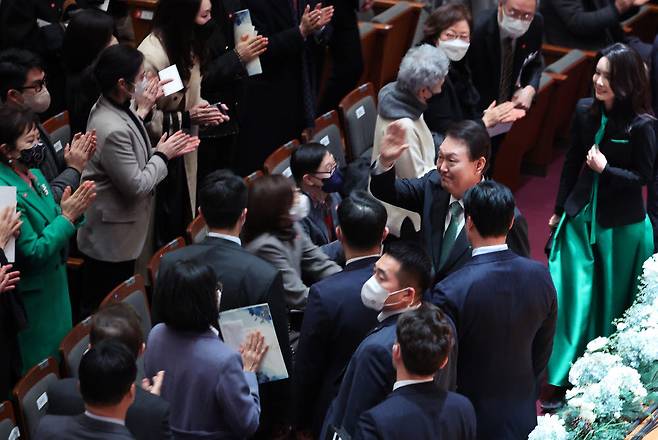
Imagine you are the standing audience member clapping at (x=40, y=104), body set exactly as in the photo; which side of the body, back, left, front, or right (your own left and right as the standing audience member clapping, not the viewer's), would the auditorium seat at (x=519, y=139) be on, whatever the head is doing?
front

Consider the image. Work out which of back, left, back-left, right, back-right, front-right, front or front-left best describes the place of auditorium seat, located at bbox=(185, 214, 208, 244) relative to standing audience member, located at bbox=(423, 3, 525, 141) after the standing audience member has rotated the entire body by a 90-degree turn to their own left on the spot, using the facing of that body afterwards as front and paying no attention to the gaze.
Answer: back

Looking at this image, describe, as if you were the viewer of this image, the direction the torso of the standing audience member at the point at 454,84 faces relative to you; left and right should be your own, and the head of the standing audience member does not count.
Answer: facing the viewer and to the right of the viewer

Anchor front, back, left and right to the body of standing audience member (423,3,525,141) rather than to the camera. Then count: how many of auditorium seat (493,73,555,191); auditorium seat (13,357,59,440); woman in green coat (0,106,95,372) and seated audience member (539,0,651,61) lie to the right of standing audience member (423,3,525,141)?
2

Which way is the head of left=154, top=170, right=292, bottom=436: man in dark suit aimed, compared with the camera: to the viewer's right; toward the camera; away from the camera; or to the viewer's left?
away from the camera

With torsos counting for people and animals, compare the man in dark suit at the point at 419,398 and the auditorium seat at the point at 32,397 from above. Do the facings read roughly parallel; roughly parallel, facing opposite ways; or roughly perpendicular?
roughly perpendicular

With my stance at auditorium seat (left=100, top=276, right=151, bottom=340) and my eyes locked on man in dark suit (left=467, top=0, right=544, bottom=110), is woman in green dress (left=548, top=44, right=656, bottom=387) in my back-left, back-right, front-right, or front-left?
front-right

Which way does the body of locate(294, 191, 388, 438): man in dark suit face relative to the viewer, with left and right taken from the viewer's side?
facing away from the viewer

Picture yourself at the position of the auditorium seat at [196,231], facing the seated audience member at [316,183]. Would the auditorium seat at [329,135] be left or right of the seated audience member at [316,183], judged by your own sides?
left

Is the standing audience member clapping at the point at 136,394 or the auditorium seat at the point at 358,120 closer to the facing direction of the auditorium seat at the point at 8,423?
the standing audience member clapping

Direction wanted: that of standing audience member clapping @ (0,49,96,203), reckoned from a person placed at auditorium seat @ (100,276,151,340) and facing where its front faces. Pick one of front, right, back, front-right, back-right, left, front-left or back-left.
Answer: back-left

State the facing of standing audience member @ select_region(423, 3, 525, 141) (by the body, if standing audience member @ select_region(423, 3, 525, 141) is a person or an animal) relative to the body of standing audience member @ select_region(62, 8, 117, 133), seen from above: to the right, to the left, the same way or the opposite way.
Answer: to the right
